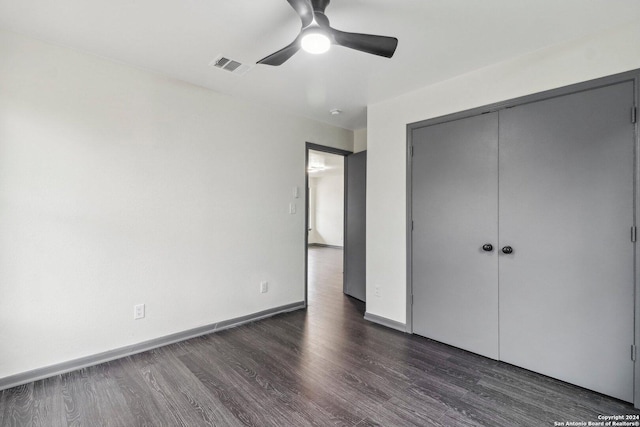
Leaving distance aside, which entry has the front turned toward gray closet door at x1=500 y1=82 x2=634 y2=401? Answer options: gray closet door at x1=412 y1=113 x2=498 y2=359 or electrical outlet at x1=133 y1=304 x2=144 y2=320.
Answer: the electrical outlet

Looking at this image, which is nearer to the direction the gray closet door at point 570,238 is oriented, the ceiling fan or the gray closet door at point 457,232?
the ceiling fan

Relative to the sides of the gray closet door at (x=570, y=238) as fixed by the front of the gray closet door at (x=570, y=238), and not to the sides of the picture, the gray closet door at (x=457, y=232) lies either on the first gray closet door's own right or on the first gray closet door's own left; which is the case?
on the first gray closet door's own right

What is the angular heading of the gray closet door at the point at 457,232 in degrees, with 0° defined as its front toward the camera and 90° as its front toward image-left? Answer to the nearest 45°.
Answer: approximately 45°

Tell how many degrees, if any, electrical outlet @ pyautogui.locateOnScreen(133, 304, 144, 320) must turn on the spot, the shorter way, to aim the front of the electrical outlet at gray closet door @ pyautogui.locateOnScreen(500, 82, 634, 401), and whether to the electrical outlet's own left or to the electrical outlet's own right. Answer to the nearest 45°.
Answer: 0° — it already faces it

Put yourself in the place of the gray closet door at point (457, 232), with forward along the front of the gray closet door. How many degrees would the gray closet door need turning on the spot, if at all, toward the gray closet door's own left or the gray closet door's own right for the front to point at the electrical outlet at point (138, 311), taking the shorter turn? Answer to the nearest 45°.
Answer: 0° — it already faces it

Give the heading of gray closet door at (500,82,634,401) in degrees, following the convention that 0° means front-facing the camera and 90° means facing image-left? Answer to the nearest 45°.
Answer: approximately 45°

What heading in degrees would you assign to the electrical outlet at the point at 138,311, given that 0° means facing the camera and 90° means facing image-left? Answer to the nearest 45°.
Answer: approximately 315°

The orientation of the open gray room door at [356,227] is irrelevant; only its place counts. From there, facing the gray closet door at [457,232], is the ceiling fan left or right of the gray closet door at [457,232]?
right
